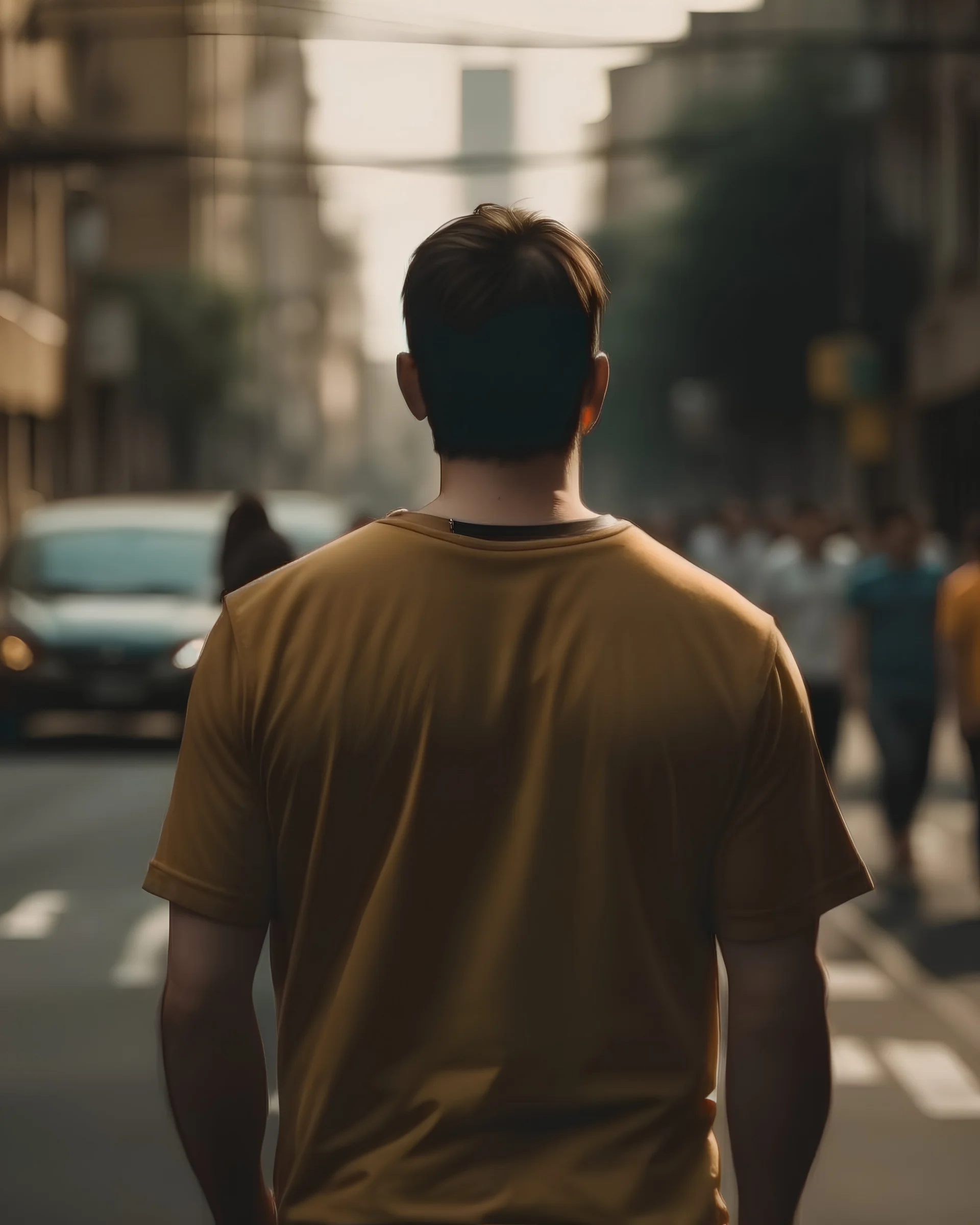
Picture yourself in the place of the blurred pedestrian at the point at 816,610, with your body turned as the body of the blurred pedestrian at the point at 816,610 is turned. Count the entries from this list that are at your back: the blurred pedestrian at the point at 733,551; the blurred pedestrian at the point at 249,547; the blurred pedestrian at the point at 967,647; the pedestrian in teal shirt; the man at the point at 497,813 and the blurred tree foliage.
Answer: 2

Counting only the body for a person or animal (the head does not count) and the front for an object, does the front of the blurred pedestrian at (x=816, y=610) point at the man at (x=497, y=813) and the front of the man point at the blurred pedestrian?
yes

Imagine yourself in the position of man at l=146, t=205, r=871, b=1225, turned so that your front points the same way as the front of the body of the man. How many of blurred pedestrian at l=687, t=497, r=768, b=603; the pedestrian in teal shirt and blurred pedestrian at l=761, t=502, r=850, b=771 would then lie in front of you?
3

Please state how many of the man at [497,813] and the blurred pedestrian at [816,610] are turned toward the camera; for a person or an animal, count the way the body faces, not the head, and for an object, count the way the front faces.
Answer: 1

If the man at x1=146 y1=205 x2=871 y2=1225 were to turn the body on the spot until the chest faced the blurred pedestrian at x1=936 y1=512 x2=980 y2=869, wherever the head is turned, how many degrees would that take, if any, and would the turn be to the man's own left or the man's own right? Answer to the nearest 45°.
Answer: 0° — they already face them

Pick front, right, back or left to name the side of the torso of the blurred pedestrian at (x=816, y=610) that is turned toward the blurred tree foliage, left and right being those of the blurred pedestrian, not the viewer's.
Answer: back

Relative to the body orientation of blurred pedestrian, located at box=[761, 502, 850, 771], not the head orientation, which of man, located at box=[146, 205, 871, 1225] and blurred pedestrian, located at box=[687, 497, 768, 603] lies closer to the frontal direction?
the man

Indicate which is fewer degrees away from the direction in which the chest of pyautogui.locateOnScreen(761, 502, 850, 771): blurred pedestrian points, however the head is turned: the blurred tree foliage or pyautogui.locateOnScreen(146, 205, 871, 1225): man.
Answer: the man

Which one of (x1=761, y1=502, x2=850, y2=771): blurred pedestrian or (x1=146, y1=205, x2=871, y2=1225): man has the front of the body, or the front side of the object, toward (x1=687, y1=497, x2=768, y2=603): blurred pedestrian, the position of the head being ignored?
the man

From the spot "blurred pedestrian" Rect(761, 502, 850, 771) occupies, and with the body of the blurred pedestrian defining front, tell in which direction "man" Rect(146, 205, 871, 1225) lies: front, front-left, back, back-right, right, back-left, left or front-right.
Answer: front

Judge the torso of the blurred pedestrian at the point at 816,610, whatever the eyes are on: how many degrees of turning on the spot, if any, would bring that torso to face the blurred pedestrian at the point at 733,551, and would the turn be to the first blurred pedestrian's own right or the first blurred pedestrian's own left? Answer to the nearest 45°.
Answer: approximately 180°

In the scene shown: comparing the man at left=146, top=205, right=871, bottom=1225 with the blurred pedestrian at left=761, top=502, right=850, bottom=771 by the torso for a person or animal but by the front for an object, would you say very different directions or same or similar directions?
very different directions

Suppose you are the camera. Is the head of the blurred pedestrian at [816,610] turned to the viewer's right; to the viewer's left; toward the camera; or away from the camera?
toward the camera

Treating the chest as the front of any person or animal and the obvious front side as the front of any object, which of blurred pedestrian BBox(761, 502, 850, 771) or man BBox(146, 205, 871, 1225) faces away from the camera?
the man

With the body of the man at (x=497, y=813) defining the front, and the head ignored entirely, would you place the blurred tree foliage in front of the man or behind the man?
in front

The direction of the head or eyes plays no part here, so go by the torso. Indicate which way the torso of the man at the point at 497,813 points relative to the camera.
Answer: away from the camera

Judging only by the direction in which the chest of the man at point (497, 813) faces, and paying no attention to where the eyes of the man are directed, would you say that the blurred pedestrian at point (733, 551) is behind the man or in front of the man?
in front

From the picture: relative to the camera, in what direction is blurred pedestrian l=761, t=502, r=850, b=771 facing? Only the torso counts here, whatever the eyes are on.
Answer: toward the camera

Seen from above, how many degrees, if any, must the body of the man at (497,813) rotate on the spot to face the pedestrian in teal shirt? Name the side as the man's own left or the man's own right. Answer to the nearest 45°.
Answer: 0° — they already face them

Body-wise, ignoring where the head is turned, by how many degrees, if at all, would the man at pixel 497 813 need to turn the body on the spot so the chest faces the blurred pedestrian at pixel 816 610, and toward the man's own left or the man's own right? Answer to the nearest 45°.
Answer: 0° — they already face them
